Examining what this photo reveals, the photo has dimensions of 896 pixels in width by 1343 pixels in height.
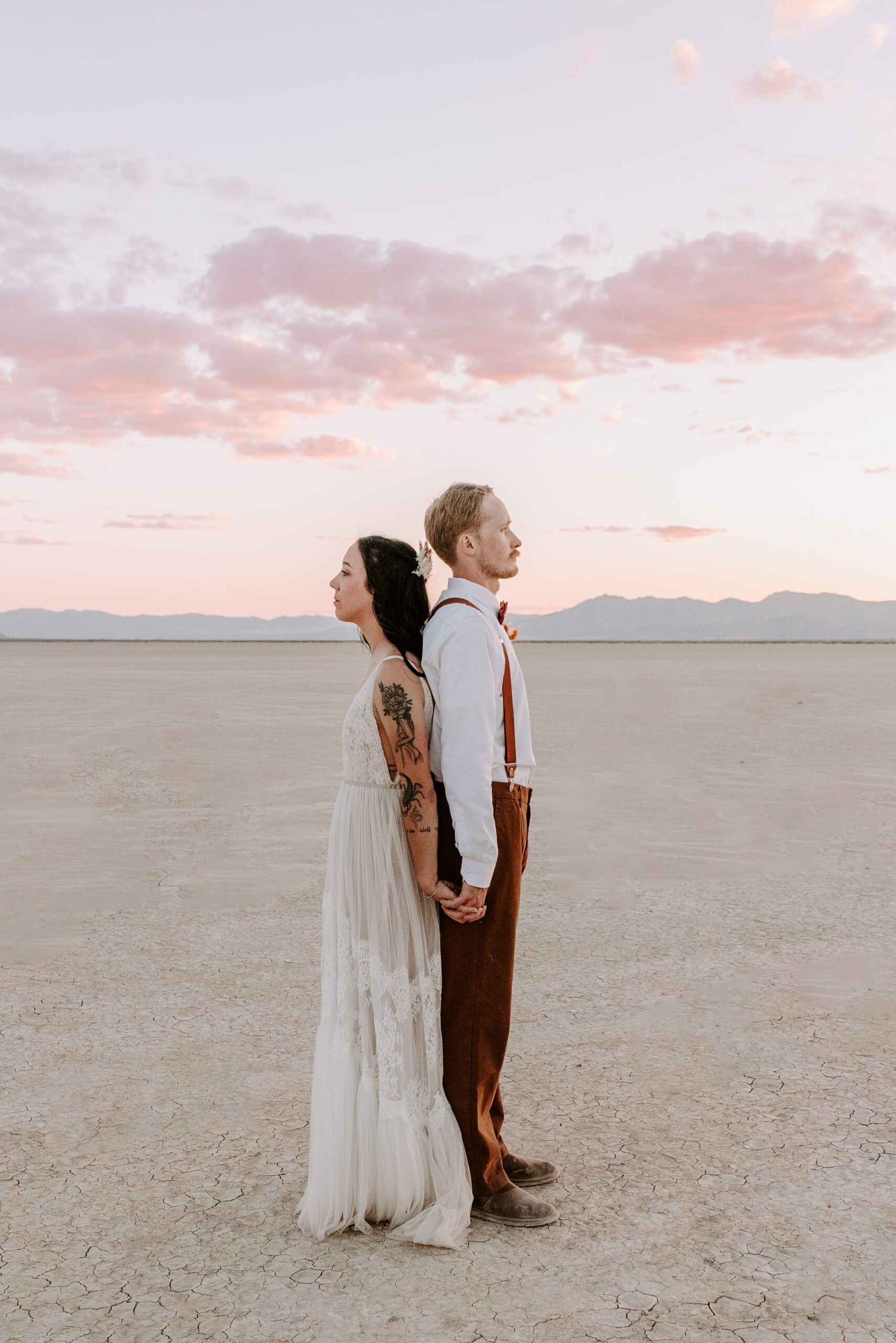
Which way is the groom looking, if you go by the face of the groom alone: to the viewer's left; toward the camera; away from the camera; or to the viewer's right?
to the viewer's right

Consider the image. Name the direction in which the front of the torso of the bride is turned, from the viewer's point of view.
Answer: to the viewer's left

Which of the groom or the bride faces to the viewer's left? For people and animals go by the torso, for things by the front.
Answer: the bride

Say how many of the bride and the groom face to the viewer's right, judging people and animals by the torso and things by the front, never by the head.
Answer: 1

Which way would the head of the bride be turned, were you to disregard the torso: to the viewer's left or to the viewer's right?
to the viewer's left

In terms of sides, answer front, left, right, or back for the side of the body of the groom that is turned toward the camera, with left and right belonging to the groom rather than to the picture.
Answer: right

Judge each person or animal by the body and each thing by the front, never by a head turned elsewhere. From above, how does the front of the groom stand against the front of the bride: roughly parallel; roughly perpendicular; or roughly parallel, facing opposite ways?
roughly parallel, facing opposite ways
